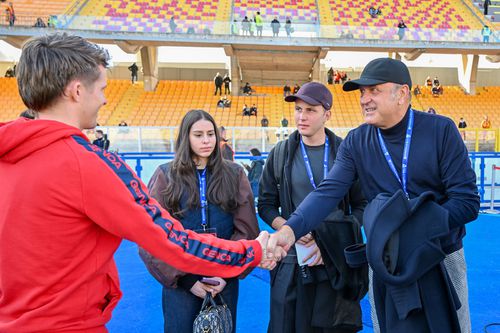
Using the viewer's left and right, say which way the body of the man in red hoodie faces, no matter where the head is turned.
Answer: facing away from the viewer and to the right of the viewer

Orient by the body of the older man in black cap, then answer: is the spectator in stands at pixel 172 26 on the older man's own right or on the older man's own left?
on the older man's own right

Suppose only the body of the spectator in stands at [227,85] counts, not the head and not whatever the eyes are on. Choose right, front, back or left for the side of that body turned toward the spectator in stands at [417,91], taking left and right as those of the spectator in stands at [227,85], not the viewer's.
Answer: left

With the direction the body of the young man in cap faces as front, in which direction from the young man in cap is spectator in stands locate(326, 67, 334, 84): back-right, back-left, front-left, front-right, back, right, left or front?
back

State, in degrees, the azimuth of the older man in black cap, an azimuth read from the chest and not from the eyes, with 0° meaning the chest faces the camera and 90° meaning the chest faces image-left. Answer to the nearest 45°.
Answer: approximately 45°

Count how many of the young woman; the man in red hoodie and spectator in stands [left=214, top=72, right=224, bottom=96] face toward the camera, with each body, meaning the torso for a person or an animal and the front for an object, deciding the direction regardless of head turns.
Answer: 2
